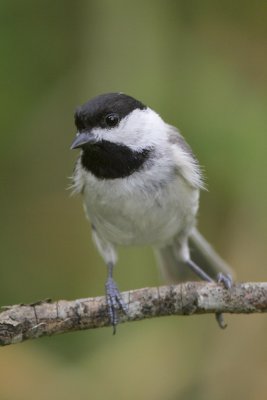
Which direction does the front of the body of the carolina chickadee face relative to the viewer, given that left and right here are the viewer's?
facing the viewer and to the left of the viewer
